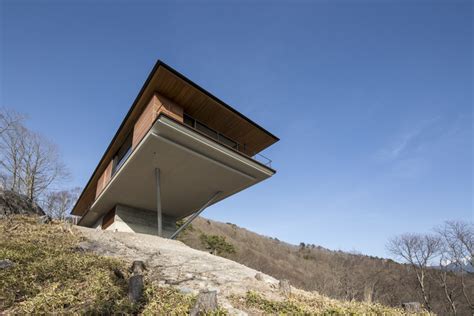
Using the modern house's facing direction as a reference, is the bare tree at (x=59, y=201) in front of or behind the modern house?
behind

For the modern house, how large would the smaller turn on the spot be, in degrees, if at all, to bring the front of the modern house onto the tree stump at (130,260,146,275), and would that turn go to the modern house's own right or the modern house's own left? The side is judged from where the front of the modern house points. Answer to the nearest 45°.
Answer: approximately 45° to the modern house's own right

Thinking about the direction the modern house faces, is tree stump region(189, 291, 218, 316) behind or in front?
in front

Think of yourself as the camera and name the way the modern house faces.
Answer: facing the viewer and to the right of the viewer

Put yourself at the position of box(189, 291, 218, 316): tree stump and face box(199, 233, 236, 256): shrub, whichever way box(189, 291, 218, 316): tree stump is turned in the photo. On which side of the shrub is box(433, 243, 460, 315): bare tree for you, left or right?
right

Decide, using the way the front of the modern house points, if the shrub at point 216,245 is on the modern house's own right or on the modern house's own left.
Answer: on the modern house's own left
